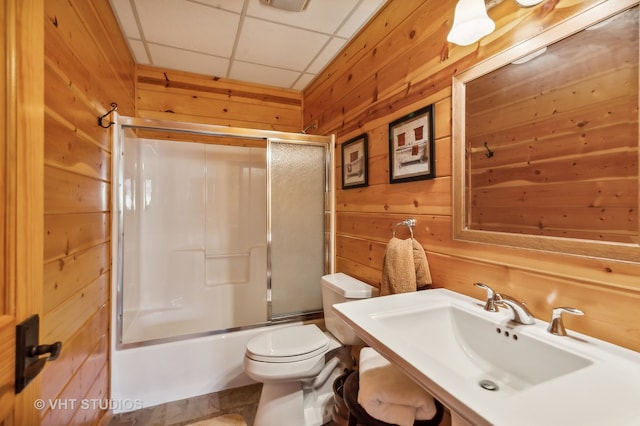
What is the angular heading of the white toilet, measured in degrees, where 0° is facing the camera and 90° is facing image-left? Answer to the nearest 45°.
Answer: approximately 45°

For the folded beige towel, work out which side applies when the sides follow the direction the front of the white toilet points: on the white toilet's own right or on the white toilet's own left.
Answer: on the white toilet's own left

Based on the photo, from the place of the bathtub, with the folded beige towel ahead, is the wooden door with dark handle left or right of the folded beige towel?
right

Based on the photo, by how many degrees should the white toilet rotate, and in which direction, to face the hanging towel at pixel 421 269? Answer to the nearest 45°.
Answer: approximately 90° to its left

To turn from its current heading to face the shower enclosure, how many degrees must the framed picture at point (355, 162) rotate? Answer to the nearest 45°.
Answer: approximately 45° to its right

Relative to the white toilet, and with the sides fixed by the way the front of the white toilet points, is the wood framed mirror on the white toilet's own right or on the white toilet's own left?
on the white toilet's own left
